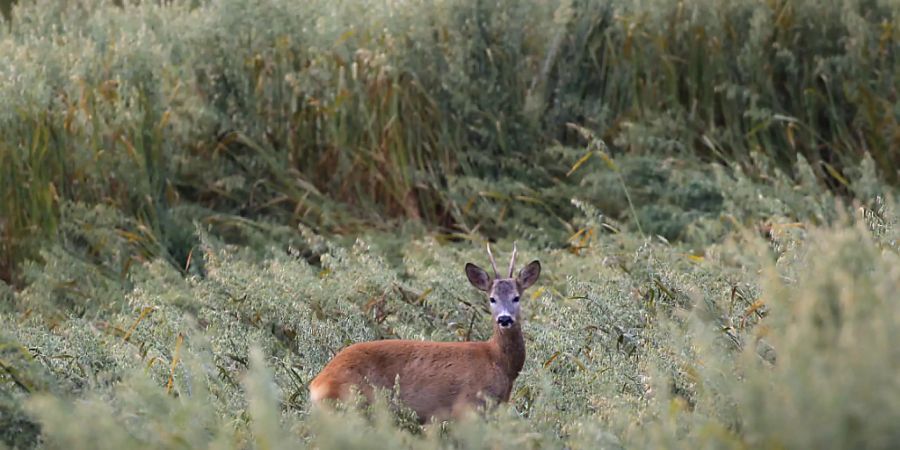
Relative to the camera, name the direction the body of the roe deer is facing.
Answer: to the viewer's right
